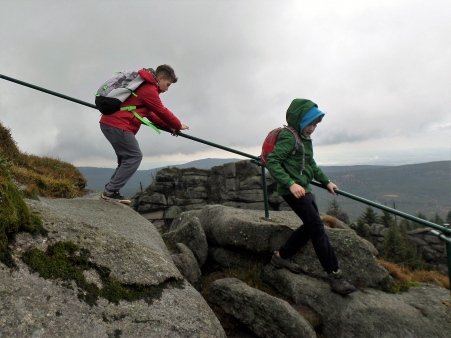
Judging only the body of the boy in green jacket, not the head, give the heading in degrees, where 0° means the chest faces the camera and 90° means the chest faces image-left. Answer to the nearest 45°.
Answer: approximately 315°

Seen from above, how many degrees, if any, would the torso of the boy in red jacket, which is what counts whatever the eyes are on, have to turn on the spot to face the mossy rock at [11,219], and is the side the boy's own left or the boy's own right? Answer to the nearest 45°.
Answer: approximately 135° to the boy's own right

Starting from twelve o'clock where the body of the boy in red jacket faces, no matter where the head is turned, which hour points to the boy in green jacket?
The boy in green jacket is roughly at 1 o'clock from the boy in red jacket.

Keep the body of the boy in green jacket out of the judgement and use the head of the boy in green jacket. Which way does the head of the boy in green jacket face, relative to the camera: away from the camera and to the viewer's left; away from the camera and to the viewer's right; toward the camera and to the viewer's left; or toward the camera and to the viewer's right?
toward the camera and to the viewer's right

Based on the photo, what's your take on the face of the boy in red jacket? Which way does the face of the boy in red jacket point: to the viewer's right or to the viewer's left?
to the viewer's right

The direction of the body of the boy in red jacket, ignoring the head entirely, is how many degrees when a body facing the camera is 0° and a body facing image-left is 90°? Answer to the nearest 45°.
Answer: approximately 270°

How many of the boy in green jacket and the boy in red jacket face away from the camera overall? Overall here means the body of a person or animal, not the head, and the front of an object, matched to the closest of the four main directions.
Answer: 0
